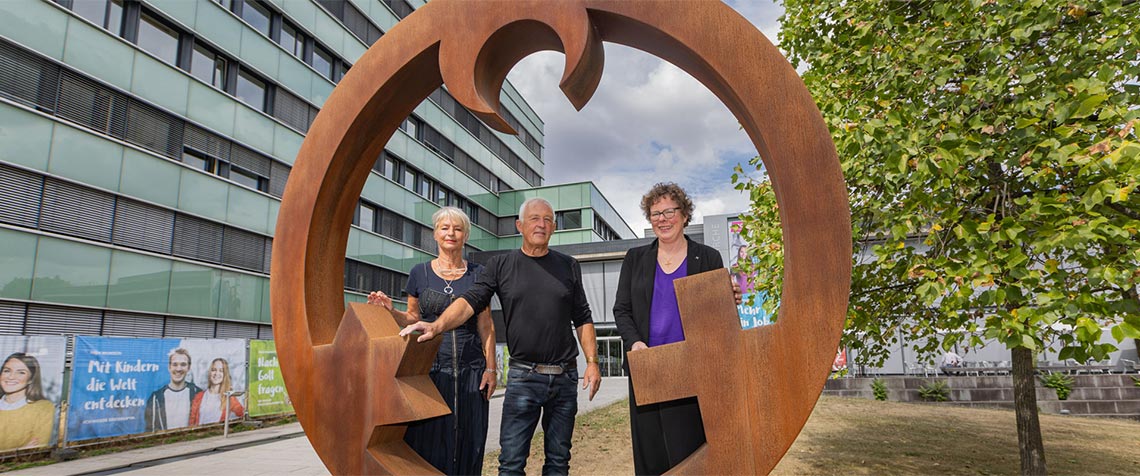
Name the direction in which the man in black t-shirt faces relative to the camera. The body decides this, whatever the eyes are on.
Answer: toward the camera

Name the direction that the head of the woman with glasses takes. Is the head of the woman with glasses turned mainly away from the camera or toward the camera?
toward the camera

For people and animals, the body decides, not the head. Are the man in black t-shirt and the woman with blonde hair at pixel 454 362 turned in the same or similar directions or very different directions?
same or similar directions

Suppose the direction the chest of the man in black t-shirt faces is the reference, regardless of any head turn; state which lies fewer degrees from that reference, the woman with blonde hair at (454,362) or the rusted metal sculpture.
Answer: the rusted metal sculpture

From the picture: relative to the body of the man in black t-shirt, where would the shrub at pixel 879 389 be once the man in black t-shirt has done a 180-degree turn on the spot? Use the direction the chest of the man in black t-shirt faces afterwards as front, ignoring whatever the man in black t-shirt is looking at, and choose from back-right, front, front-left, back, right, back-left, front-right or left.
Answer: front-right

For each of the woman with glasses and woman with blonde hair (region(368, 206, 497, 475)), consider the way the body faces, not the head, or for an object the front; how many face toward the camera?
2

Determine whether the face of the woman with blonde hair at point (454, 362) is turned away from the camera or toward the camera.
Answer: toward the camera

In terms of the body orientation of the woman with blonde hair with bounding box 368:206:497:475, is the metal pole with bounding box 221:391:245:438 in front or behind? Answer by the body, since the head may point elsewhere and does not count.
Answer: behind

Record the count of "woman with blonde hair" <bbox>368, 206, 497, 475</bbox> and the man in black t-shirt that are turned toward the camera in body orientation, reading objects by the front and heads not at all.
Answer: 2

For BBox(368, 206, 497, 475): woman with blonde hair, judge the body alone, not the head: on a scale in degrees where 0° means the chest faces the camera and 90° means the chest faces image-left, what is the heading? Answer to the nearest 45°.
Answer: approximately 0°

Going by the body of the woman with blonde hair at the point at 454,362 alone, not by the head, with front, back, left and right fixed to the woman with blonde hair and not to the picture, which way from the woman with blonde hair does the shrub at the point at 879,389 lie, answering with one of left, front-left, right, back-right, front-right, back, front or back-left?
back-left

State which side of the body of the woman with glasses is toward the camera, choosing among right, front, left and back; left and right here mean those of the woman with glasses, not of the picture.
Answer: front

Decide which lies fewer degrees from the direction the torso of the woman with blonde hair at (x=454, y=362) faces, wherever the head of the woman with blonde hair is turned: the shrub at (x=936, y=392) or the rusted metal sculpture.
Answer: the rusted metal sculpture

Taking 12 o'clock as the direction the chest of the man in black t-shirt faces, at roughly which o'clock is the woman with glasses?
The woman with glasses is roughly at 10 o'clock from the man in black t-shirt.

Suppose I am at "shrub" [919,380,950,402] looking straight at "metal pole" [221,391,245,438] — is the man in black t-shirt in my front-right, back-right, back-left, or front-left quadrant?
front-left
